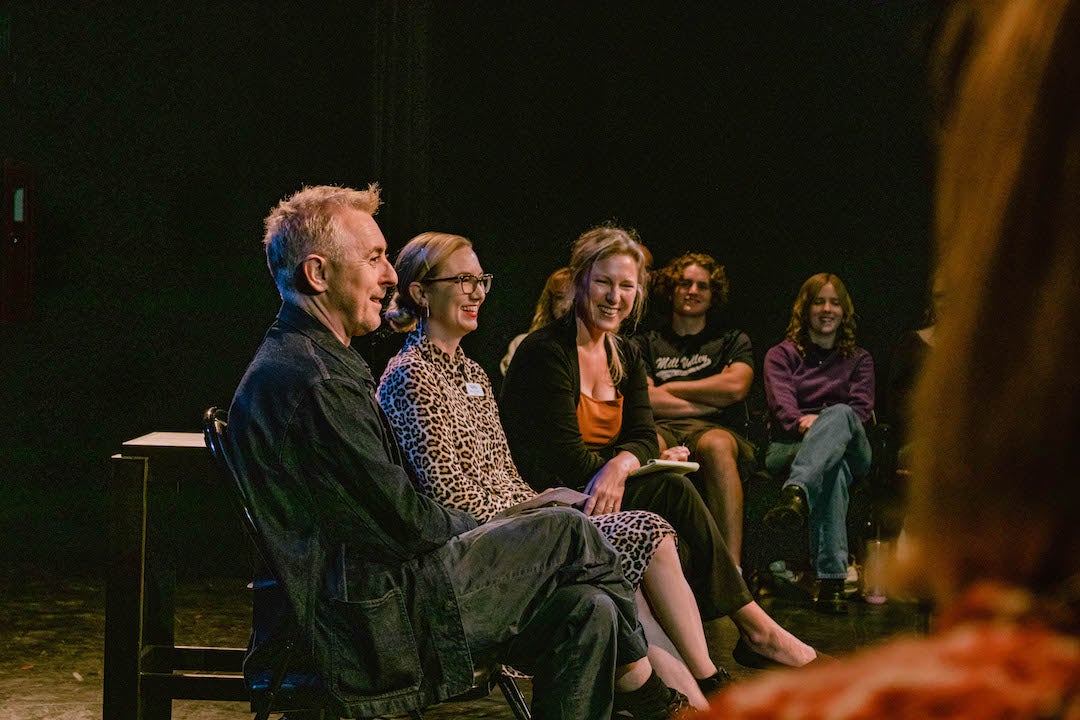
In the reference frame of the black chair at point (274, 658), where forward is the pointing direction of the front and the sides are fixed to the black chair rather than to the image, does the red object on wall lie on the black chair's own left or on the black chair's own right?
on the black chair's own left

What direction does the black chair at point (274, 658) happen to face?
to the viewer's right

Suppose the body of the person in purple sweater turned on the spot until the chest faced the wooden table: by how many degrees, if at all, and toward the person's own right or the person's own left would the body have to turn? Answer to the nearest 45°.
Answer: approximately 45° to the person's own right

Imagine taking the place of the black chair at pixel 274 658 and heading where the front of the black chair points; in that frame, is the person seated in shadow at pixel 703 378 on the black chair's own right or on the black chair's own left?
on the black chair's own left

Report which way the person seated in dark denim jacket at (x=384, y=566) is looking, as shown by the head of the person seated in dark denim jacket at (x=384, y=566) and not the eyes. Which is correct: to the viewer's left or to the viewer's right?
to the viewer's right

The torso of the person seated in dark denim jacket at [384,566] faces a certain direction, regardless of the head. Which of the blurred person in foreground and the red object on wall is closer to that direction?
the blurred person in foreground

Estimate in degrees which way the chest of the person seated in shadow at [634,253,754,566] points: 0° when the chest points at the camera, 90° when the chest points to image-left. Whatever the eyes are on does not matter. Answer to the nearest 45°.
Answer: approximately 0°

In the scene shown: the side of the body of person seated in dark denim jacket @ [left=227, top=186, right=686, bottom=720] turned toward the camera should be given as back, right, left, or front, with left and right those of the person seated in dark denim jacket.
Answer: right

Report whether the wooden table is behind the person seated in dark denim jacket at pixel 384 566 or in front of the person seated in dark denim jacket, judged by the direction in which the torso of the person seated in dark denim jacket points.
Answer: behind

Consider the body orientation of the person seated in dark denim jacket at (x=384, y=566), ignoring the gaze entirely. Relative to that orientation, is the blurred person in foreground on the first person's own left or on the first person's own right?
on the first person's own right

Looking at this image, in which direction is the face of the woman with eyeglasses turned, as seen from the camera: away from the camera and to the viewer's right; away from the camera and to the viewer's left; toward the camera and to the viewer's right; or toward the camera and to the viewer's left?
toward the camera and to the viewer's right
